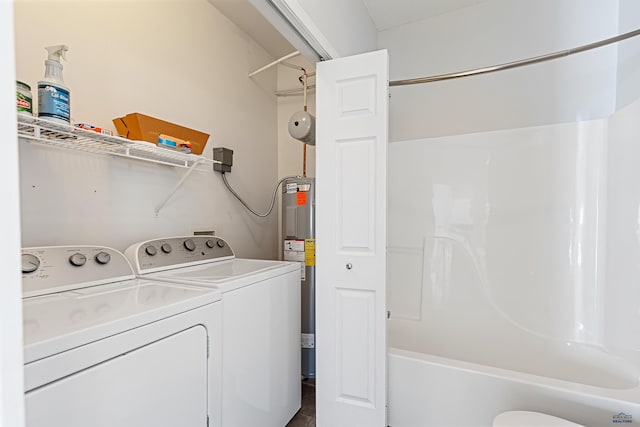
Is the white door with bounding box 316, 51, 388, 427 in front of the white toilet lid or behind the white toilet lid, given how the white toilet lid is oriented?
in front

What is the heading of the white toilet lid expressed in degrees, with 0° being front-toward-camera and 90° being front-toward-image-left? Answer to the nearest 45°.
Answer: approximately 135°

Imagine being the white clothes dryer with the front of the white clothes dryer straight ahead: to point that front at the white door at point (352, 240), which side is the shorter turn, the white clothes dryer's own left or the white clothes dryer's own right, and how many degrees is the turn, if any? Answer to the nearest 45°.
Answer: approximately 45° to the white clothes dryer's own left

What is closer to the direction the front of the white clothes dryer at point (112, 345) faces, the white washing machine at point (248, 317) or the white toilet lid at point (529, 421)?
the white toilet lid

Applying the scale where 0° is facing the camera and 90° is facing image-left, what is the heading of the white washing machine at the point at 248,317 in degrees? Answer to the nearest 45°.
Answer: approximately 315°

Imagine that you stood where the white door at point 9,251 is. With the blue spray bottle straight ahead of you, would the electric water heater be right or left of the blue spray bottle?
right

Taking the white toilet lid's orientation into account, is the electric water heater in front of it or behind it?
in front
